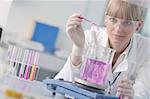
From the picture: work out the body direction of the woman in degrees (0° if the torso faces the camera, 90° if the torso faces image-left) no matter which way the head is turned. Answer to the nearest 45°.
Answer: approximately 45°
